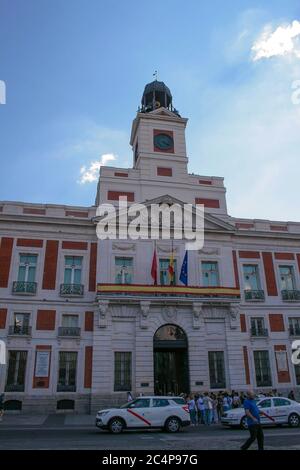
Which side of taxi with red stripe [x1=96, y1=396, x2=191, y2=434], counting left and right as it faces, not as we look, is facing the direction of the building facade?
right

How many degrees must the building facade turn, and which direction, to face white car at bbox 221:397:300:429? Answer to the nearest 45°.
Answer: approximately 45° to its left

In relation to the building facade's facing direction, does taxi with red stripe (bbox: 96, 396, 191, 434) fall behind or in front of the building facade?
in front

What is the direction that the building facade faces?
toward the camera

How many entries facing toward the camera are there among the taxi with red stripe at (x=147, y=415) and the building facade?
1

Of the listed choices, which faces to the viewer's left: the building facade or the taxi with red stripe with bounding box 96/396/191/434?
the taxi with red stripe

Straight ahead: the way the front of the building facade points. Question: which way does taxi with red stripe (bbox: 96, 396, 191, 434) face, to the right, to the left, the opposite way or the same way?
to the right

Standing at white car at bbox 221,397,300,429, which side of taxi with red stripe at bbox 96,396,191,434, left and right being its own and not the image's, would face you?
back

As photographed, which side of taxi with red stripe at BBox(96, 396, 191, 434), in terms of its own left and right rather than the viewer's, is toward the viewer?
left

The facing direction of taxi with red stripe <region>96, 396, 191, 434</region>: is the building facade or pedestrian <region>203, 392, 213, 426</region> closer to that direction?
the building facade

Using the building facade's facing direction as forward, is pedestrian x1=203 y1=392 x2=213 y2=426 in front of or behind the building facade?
in front

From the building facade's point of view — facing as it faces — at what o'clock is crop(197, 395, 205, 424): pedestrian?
The pedestrian is roughly at 11 o'clock from the building facade.
